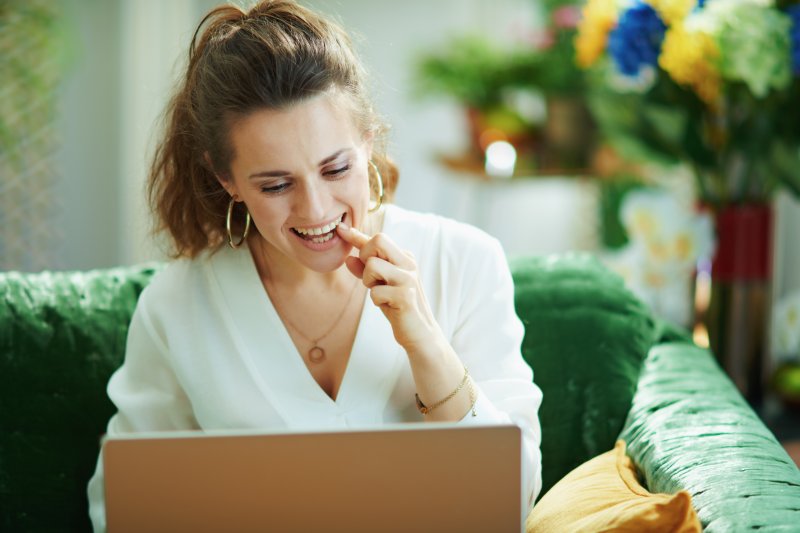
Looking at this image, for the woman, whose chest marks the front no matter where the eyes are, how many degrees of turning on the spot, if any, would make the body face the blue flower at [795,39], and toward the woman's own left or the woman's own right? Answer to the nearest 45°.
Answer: approximately 135° to the woman's own left

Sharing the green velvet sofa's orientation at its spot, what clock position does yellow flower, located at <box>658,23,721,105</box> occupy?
The yellow flower is roughly at 8 o'clock from the green velvet sofa.

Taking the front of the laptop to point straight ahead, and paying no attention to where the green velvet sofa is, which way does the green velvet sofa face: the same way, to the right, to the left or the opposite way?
the opposite way

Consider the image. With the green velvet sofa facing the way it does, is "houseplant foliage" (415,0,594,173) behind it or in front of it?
behind

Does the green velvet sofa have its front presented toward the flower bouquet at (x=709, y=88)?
no

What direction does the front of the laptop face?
away from the camera

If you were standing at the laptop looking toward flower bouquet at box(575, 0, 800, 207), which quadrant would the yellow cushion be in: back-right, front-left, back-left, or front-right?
front-right

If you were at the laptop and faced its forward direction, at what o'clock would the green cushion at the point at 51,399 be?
The green cushion is roughly at 11 o'clock from the laptop.

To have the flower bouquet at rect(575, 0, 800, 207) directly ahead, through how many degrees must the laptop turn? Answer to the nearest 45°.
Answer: approximately 45° to its right

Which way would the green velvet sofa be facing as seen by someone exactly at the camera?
facing the viewer
